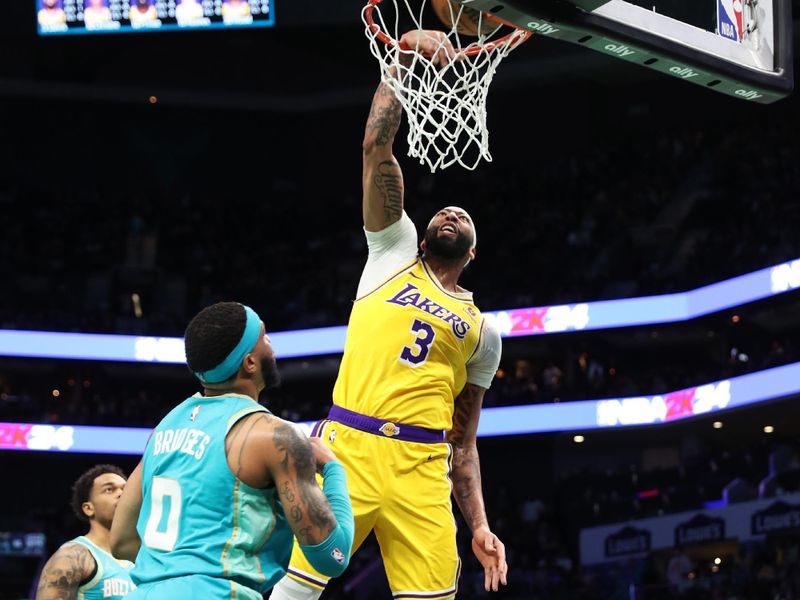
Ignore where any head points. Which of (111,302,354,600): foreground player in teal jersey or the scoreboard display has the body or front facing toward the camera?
the scoreboard display

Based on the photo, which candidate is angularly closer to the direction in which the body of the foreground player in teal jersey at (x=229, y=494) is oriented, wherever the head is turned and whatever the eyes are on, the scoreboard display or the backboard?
the backboard

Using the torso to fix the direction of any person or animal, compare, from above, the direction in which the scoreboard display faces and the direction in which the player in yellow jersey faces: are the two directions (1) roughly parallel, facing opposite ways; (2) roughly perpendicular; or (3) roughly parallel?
roughly parallel

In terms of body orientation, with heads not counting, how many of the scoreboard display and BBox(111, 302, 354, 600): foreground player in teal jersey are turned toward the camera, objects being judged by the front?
1

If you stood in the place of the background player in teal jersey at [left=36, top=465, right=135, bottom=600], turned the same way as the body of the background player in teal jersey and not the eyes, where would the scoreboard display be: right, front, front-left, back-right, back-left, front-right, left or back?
back-left

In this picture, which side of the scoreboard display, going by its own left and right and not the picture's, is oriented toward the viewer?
front

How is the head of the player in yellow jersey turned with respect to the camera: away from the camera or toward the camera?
toward the camera

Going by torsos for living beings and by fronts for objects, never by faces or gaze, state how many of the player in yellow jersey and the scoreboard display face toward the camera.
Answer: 2

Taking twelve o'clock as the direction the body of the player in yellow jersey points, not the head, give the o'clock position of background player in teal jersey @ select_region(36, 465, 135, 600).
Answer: The background player in teal jersey is roughly at 3 o'clock from the player in yellow jersey.

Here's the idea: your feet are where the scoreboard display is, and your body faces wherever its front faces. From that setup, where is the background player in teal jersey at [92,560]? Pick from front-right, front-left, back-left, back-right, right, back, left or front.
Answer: front

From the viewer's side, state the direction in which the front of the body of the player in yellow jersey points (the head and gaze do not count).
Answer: toward the camera

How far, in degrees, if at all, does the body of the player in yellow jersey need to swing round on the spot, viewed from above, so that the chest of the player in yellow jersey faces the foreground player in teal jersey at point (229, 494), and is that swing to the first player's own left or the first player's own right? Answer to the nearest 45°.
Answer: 0° — they already face them

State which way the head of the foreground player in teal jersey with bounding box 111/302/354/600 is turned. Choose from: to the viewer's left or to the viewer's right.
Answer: to the viewer's right

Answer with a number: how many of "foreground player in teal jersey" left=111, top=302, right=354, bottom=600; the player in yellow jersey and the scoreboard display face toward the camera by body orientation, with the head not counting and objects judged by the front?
2

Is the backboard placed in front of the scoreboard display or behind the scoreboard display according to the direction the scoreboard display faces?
in front

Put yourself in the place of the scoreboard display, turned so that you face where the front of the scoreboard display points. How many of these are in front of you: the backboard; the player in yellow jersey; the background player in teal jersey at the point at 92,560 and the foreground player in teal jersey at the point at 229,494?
4
